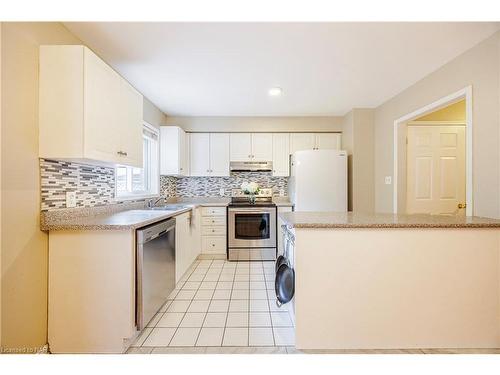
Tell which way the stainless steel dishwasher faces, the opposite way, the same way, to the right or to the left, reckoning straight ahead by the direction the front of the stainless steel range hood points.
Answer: to the left

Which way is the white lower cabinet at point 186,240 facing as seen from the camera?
to the viewer's right

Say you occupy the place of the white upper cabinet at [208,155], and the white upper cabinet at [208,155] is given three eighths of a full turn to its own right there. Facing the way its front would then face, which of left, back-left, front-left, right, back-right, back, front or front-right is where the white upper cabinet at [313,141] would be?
back-right

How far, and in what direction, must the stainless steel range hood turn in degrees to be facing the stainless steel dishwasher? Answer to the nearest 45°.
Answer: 0° — it already faces it

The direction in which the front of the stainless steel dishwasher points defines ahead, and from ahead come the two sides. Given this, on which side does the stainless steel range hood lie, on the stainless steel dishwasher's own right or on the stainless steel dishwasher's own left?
on the stainless steel dishwasher's own left

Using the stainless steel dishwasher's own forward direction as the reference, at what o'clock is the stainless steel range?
The stainless steel range is roughly at 9 o'clock from the stainless steel dishwasher.

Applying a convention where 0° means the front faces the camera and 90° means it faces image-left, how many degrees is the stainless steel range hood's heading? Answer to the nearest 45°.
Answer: approximately 0°

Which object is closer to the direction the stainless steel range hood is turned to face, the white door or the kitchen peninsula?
the kitchen peninsula
